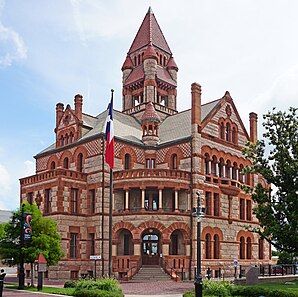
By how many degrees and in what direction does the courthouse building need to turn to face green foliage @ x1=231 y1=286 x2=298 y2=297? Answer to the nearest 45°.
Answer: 0° — it already faces it

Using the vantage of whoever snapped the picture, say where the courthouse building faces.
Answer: facing the viewer

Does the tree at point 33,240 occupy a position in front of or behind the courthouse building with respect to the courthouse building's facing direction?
in front

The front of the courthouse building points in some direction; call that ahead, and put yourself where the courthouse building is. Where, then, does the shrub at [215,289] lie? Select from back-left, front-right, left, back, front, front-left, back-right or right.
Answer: front

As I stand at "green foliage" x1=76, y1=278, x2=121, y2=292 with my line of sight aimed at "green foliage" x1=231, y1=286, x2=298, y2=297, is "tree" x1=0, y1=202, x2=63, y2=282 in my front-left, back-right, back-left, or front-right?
back-left

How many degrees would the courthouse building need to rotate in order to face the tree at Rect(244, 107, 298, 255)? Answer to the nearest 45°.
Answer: approximately 45° to its left

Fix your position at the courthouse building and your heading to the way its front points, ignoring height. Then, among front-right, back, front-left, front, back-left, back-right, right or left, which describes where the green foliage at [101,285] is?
front
